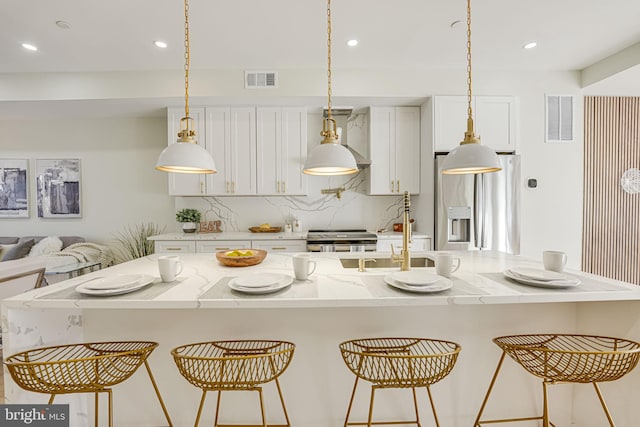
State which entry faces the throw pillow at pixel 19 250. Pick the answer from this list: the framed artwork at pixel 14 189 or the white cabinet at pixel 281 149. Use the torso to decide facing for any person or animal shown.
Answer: the framed artwork

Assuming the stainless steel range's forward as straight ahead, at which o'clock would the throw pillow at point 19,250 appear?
The throw pillow is roughly at 3 o'clock from the stainless steel range.

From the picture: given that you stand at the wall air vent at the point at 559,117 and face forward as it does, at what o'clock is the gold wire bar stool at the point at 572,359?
The gold wire bar stool is roughly at 12 o'clock from the wall air vent.

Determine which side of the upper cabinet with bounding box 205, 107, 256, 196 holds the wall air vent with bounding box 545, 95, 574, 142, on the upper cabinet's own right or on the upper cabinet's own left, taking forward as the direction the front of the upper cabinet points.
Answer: on the upper cabinet's own left

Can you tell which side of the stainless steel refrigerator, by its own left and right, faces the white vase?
right

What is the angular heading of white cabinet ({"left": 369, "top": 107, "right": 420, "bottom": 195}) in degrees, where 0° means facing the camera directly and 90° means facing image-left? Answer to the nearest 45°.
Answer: approximately 0°

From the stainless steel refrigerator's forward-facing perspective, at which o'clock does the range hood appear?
The range hood is roughly at 3 o'clock from the stainless steel refrigerator.

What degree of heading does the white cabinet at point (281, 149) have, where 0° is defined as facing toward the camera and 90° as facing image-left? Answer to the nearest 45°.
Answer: approximately 0°

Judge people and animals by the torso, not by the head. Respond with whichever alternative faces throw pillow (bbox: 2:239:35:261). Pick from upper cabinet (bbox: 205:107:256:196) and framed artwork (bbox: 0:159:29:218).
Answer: the framed artwork

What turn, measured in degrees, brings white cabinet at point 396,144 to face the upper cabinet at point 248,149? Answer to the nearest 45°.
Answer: approximately 90° to its right
